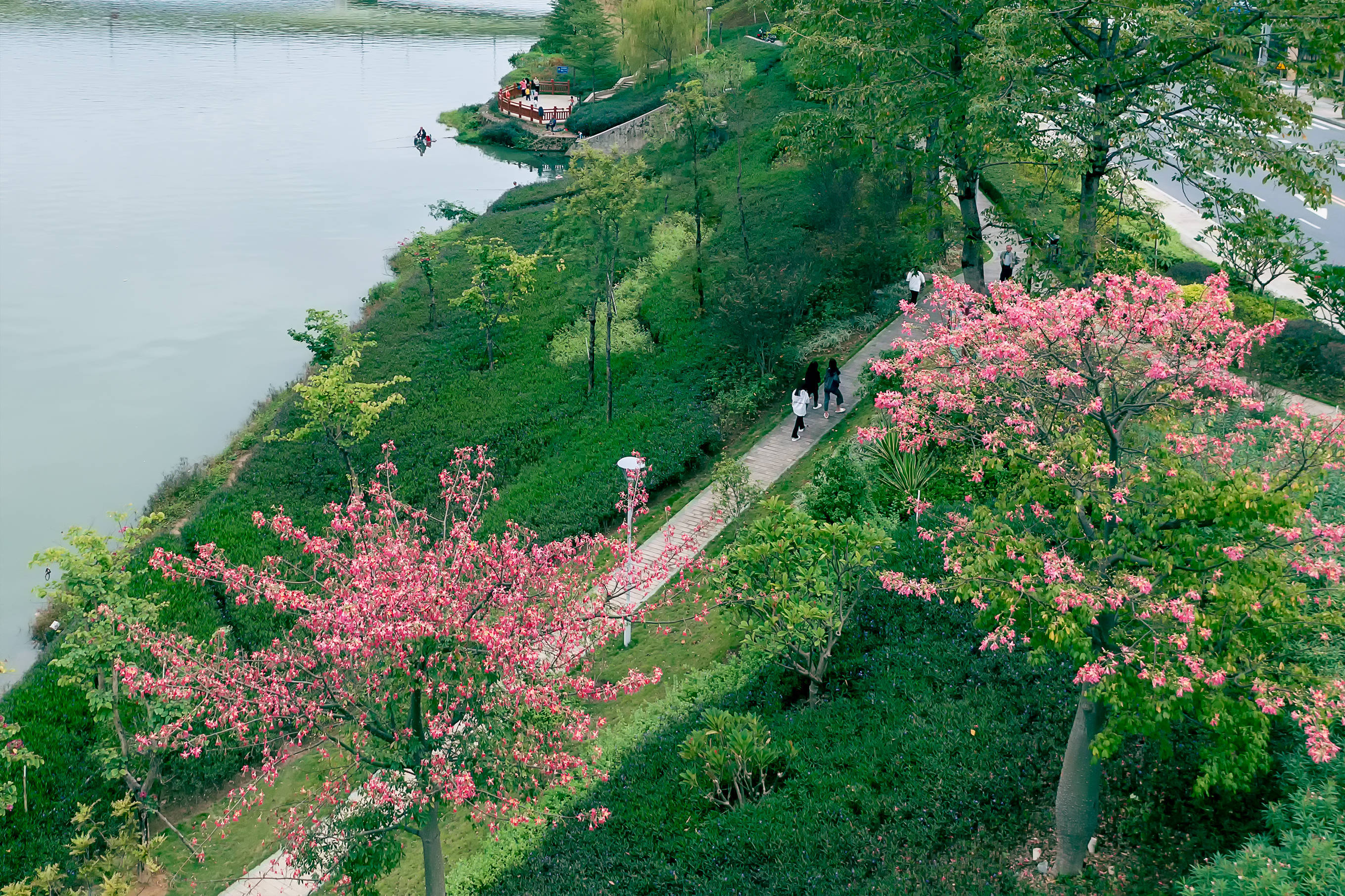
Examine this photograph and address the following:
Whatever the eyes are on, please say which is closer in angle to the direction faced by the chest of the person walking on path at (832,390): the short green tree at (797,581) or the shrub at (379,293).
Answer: the shrub

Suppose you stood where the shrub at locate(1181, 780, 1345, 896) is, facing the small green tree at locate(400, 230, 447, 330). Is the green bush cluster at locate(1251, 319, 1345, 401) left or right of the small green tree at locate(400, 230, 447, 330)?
right

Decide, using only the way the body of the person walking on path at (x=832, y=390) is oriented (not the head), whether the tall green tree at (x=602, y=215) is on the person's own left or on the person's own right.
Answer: on the person's own left

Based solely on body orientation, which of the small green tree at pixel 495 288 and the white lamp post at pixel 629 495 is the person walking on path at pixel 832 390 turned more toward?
the small green tree

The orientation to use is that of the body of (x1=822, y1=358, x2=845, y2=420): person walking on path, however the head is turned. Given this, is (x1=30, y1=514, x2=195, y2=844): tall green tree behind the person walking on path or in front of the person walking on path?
behind

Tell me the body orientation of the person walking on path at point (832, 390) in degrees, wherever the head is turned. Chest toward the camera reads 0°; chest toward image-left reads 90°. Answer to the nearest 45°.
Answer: approximately 225°

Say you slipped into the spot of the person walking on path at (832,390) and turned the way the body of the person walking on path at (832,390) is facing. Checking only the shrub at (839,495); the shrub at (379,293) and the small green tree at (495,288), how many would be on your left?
2
